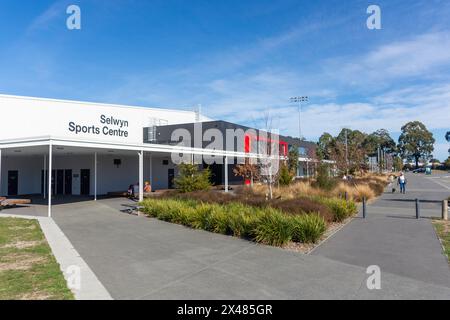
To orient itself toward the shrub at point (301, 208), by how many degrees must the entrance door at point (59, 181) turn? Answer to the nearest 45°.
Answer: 0° — it already faces it

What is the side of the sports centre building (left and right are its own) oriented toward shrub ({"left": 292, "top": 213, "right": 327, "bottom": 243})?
front

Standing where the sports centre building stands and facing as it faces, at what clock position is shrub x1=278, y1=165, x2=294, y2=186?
The shrub is roughly at 11 o'clock from the sports centre building.

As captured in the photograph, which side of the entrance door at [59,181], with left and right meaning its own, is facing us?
front

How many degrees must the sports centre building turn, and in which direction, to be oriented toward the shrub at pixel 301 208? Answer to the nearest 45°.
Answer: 0° — it already faces it

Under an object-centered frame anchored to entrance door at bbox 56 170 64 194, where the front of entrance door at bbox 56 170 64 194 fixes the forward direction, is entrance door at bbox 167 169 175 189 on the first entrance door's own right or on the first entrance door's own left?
on the first entrance door's own left

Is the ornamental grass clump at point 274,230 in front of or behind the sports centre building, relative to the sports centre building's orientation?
in front

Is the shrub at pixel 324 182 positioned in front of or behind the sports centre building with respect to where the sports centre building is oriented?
in front

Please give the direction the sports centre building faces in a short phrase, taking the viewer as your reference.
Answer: facing the viewer and to the right of the viewer

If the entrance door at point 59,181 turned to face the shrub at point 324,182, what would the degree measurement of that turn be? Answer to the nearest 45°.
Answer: approximately 45° to its left
